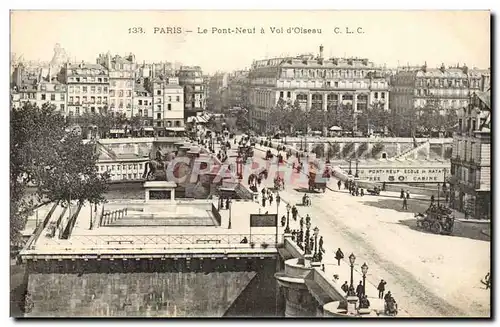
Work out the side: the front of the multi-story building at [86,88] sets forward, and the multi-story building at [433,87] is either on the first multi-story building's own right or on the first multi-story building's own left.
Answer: on the first multi-story building's own left

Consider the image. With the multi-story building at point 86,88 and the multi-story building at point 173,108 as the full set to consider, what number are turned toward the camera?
2

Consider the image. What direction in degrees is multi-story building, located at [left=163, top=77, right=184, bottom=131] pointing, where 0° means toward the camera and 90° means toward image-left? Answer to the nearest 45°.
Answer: approximately 0°
